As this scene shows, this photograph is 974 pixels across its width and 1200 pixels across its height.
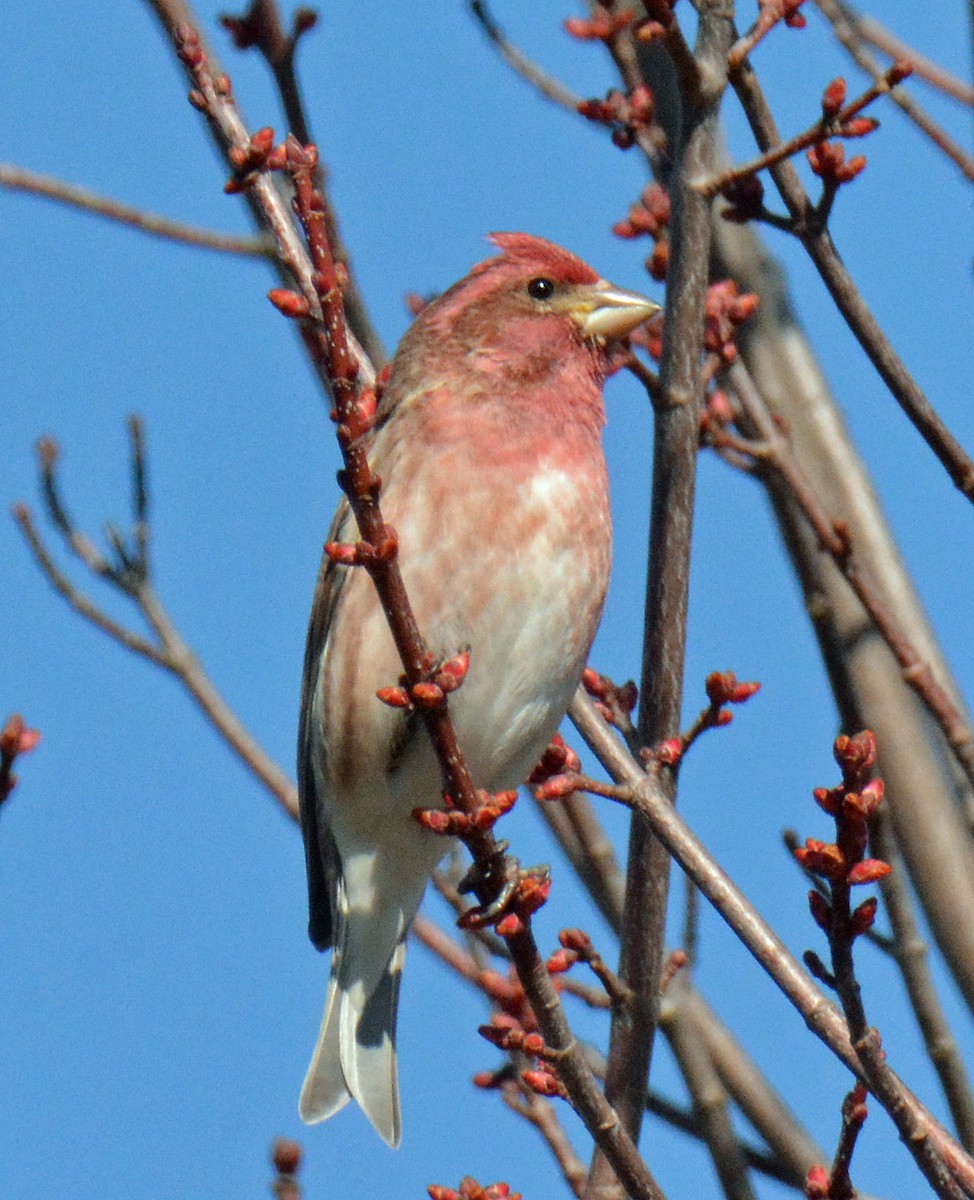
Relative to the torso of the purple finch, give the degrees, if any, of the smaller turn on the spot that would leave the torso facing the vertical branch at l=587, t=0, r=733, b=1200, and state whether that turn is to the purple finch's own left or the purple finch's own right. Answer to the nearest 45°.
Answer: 0° — it already faces it

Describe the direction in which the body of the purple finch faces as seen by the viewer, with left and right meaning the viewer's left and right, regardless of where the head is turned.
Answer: facing the viewer and to the right of the viewer

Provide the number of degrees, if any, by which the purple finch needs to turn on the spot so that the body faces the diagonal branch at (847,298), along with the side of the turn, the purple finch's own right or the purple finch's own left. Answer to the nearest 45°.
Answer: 0° — it already faces it
